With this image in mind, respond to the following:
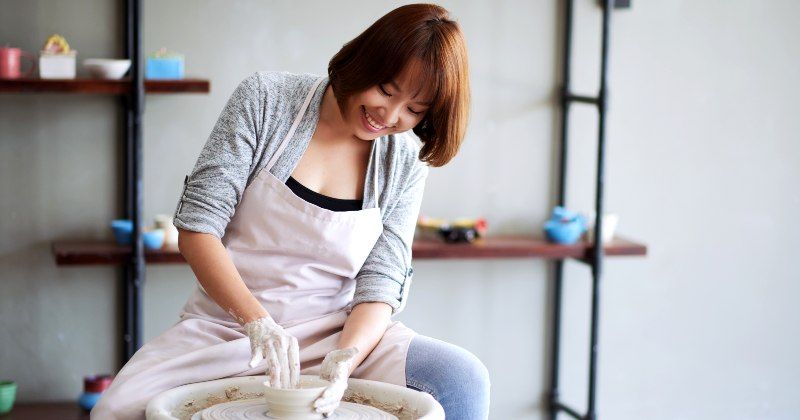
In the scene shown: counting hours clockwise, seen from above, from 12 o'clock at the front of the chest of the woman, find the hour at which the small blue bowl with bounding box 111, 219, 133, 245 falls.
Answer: The small blue bowl is roughly at 5 o'clock from the woman.

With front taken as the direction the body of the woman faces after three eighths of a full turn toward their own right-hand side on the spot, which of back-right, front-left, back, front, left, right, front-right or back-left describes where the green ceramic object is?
front

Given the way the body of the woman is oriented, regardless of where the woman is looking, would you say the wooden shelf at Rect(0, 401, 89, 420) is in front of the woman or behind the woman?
behind

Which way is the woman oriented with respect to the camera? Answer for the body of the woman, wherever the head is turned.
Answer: toward the camera

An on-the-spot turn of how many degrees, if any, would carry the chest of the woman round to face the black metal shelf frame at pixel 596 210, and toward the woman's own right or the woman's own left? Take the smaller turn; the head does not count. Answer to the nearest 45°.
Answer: approximately 135° to the woman's own left
